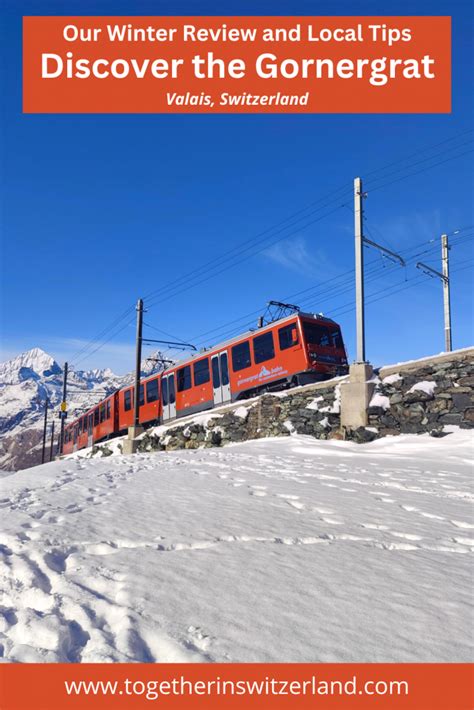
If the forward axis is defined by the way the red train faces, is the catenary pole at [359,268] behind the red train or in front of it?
in front

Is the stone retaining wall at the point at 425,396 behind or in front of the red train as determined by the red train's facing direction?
in front

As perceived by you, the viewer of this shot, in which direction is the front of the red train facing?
facing the viewer and to the right of the viewer
